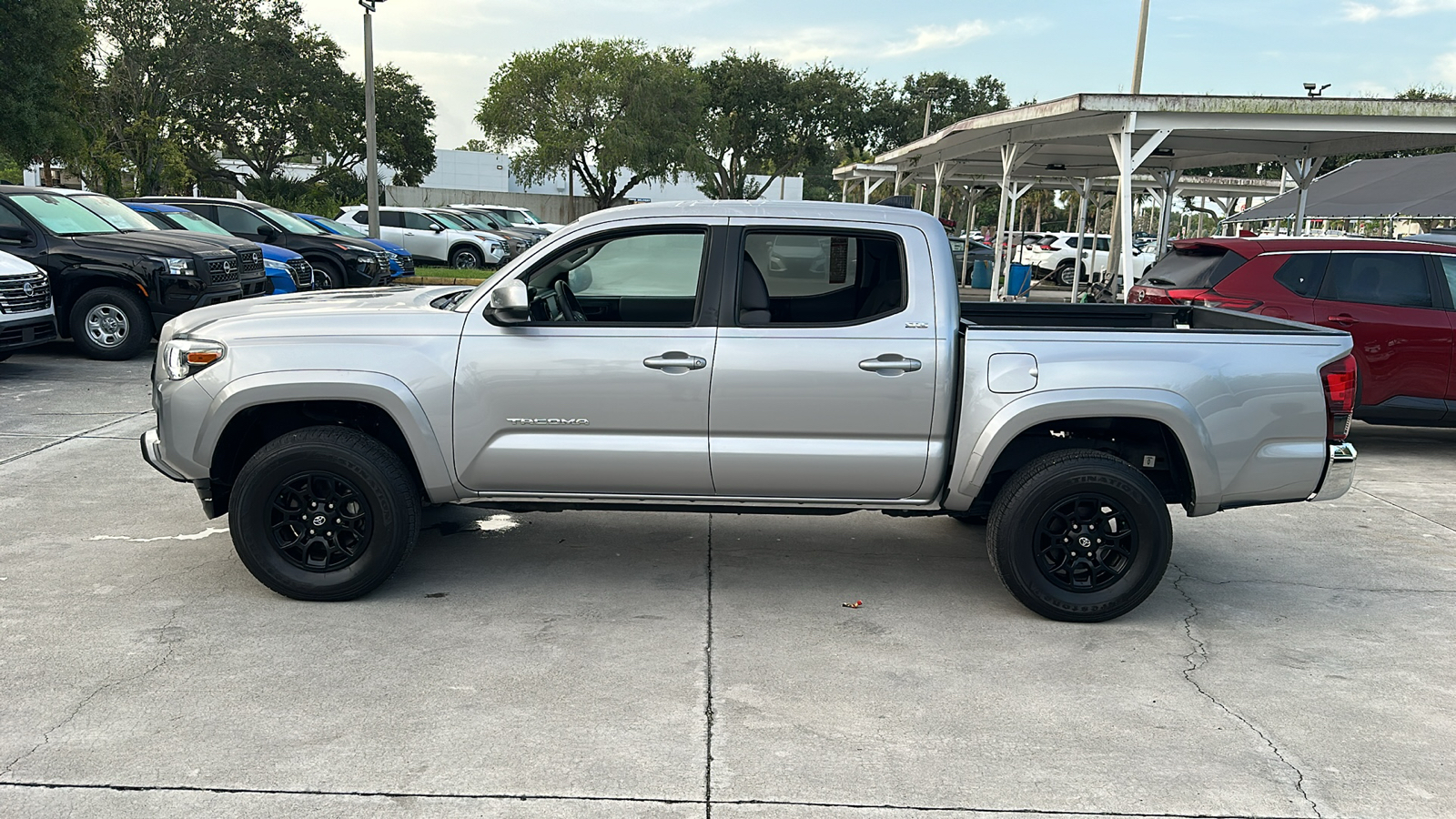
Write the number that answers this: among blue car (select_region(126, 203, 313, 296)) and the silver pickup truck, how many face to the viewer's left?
1

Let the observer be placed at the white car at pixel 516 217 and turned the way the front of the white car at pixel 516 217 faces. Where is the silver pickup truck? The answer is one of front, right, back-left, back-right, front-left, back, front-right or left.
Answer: front-right

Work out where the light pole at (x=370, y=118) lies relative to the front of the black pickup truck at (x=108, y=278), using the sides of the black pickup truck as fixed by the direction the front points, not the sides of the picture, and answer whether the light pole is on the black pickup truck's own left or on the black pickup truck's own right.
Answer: on the black pickup truck's own left

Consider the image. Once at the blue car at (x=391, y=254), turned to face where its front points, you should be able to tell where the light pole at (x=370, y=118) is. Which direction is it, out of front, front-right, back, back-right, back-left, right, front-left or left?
back-left

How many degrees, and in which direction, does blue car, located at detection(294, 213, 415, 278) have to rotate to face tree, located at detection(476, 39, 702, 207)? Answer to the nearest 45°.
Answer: approximately 135° to its left

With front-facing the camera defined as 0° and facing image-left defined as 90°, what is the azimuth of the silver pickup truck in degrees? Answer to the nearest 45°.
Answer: approximately 90°

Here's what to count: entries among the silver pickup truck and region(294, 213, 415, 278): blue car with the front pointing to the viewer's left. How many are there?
1

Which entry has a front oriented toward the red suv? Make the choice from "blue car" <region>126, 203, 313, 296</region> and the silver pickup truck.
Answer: the blue car

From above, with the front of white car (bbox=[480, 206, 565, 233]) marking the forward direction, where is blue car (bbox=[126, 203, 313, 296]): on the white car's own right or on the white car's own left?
on the white car's own right

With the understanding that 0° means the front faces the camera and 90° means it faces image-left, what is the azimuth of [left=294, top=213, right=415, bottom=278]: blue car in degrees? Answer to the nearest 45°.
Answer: approximately 315°

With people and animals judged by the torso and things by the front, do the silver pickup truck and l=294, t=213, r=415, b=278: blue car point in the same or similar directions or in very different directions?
very different directions

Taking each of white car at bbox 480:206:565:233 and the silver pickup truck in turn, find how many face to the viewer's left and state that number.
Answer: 1

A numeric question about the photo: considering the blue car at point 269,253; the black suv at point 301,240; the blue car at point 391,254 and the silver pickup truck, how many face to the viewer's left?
1
